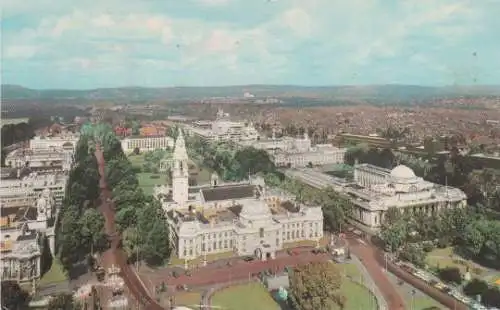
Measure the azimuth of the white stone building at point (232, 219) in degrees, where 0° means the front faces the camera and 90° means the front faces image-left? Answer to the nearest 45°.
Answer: approximately 0°

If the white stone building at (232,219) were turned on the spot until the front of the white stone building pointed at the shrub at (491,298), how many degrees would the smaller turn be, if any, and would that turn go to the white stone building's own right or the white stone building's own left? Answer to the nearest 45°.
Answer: approximately 45° to the white stone building's own left

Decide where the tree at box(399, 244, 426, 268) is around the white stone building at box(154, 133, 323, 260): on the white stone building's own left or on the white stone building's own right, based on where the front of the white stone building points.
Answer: on the white stone building's own left

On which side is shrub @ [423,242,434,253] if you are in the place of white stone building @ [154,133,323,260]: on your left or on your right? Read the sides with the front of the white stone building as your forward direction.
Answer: on your left

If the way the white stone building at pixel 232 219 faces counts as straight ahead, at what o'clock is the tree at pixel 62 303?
The tree is roughly at 1 o'clock from the white stone building.

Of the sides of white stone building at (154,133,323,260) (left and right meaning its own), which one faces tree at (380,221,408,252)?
left

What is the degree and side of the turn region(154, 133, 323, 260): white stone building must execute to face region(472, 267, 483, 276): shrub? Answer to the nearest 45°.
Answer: approximately 45° to its left
